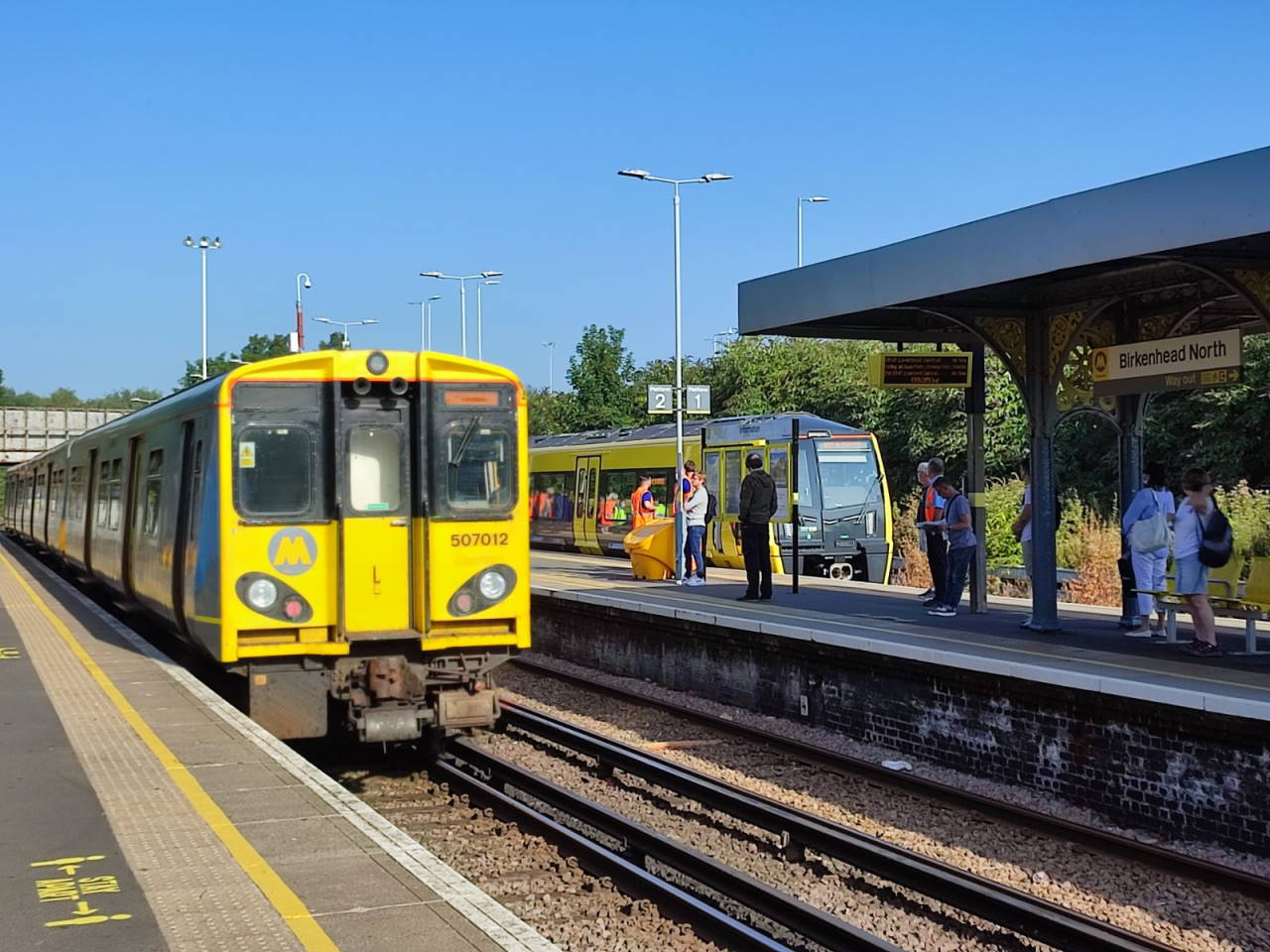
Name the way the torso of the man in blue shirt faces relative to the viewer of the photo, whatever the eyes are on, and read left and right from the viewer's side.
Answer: facing to the left of the viewer

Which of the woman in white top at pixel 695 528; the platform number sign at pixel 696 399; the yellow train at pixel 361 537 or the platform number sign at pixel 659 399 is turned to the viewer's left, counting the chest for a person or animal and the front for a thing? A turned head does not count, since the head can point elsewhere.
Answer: the woman in white top

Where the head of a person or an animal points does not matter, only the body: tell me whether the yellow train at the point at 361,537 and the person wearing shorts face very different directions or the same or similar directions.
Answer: very different directions

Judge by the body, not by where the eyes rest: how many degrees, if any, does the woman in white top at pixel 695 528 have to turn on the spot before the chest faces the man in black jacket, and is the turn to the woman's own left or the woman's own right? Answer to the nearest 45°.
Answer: approximately 90° to the woman's own left

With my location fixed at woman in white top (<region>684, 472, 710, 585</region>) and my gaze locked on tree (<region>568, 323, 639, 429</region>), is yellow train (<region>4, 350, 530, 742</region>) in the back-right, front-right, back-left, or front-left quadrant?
back-left

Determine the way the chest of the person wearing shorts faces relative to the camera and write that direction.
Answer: to the viewer's left

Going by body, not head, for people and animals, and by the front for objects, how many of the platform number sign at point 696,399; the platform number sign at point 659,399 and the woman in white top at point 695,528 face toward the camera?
2
